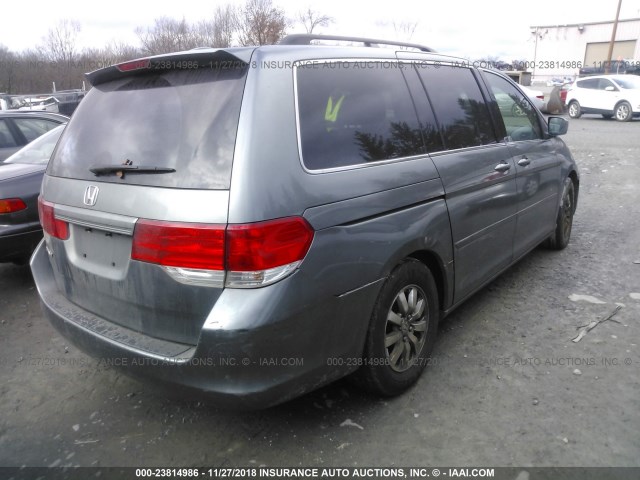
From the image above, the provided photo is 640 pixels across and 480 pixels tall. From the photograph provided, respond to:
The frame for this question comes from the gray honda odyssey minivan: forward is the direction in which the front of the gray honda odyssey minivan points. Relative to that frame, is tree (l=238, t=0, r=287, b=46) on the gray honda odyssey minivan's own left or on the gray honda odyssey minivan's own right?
on the gray honda odyssey minivan's own left

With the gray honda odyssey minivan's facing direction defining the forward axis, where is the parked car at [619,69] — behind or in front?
in front

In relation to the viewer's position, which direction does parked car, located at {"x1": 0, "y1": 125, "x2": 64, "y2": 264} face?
facing away from the viewer and to the right of the viewer

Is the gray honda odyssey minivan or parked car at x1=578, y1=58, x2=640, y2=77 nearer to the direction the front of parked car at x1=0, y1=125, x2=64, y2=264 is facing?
the parked car

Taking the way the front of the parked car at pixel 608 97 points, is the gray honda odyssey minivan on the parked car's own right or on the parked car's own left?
on the parked car's own right

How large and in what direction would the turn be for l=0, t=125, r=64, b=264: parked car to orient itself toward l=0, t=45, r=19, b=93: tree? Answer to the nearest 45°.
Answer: approximately 45° to its left

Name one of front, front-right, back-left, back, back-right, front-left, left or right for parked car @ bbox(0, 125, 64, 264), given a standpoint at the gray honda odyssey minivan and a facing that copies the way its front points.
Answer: left

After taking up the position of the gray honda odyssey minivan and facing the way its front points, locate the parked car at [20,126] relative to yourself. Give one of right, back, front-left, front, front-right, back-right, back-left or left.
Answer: left

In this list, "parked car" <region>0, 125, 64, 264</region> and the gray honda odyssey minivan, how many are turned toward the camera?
0

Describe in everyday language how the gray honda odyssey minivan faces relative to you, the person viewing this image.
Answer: facing away from the viewer and to the right of the viewer

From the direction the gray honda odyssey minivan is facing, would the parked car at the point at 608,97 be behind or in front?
in front

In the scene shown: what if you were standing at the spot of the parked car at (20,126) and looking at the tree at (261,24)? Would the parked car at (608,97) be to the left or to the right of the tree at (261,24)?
right

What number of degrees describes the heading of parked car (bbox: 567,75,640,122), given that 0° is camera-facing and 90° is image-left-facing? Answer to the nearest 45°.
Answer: approximately 315°
